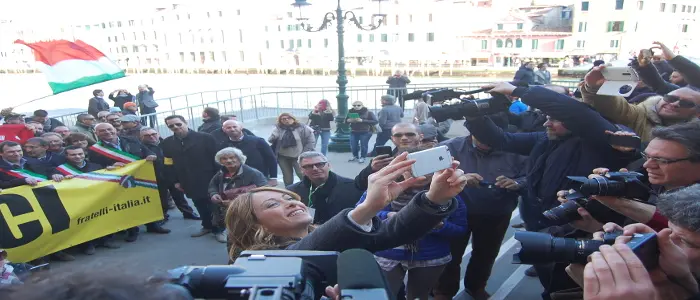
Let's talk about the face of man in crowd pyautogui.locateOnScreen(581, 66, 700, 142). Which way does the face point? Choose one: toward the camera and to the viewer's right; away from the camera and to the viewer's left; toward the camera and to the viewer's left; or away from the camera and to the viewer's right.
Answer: toward the camera and to the viewer's left

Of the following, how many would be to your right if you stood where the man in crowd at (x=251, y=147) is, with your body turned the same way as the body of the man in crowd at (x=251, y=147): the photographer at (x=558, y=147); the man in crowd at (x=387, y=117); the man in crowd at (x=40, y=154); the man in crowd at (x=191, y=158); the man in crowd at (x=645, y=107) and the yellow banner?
3

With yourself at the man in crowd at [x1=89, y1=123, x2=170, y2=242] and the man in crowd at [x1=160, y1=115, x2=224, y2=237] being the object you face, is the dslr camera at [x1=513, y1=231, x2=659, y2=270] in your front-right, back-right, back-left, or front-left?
front-right

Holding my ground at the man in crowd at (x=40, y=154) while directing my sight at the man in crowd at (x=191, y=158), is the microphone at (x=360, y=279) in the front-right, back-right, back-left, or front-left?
front-right

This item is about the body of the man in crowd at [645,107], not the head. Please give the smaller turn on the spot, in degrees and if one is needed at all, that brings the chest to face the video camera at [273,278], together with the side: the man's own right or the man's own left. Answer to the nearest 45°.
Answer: approximately 45° to the man's own left

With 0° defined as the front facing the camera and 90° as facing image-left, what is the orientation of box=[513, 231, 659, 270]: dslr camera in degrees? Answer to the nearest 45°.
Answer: approximately 90°

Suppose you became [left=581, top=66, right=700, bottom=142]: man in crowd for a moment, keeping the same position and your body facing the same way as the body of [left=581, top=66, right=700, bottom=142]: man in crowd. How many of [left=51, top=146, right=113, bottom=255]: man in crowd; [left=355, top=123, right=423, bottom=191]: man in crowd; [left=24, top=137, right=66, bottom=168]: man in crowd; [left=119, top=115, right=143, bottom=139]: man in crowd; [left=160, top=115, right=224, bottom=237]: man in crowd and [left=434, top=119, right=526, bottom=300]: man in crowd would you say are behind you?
0

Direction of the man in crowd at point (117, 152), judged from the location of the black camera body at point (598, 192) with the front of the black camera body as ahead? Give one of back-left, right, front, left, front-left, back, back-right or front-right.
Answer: front

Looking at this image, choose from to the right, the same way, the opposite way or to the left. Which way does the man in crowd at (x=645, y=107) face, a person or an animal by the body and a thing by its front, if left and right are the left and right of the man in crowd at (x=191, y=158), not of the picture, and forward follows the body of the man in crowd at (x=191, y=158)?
to the right

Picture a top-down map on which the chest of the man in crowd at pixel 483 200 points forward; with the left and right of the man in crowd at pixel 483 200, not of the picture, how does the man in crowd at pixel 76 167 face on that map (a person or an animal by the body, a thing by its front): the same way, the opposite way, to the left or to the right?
to the left

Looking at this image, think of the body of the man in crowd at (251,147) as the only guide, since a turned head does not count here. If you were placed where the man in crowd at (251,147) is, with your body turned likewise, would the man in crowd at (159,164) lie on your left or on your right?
on your right

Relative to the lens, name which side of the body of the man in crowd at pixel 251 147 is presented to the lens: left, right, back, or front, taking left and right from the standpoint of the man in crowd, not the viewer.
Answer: front

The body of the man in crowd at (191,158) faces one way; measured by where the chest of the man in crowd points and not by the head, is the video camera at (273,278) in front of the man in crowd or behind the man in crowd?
in front

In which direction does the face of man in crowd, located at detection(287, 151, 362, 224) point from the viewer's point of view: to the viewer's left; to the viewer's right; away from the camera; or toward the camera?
toward the camera

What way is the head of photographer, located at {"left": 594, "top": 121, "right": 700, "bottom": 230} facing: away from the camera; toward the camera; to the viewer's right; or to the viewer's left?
to the viewer's left

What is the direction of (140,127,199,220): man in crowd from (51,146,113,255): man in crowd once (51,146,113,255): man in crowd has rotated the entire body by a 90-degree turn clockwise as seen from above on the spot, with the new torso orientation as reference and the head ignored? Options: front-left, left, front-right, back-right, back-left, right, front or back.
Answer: back-left
